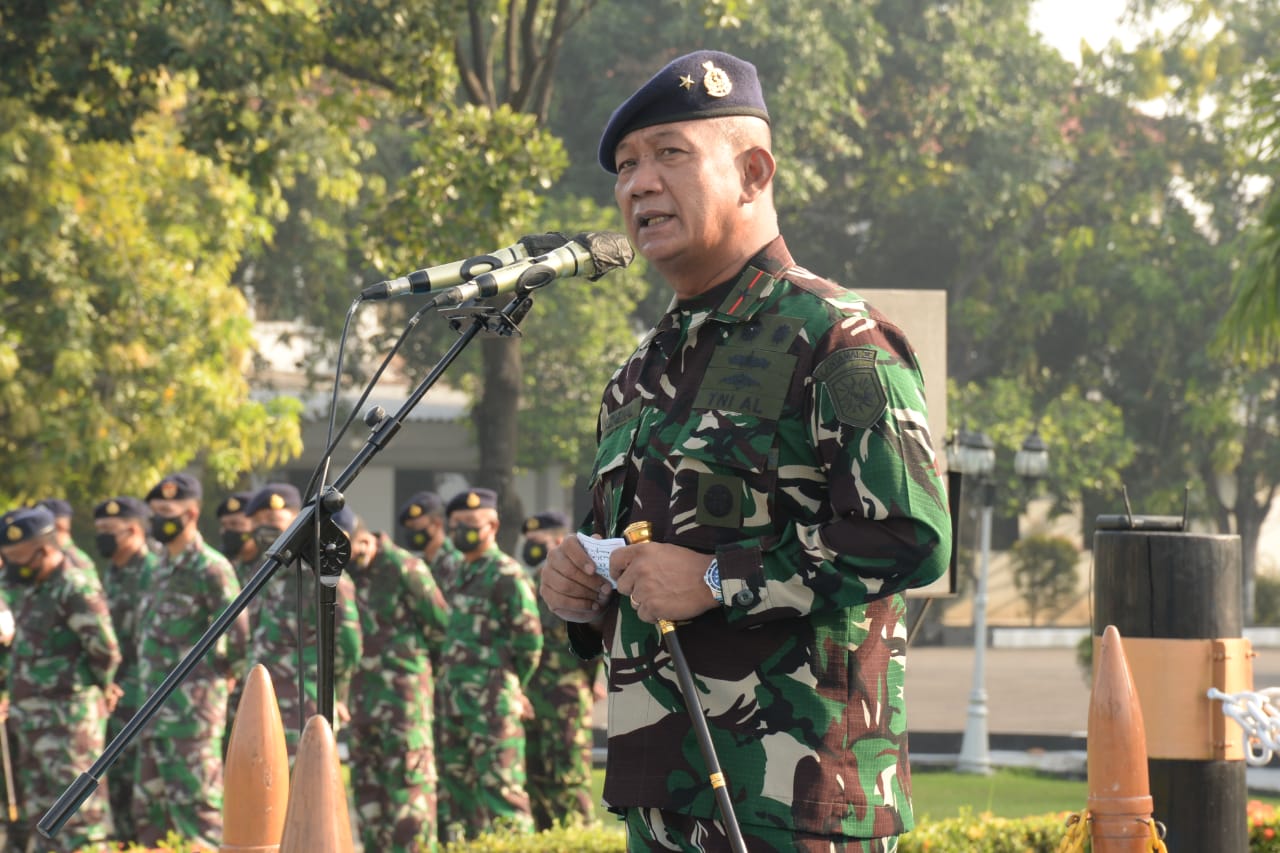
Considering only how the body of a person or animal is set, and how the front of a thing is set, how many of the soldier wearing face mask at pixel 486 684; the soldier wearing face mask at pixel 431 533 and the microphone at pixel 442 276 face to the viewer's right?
1

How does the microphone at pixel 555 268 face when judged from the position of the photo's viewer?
facing to the right of the viewer

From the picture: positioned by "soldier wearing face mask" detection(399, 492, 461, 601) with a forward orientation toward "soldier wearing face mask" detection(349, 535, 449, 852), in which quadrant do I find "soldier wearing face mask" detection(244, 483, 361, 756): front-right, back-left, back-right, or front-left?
front-right

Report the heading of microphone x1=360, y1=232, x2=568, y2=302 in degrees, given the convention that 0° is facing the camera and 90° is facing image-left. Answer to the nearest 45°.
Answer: approximately 270°

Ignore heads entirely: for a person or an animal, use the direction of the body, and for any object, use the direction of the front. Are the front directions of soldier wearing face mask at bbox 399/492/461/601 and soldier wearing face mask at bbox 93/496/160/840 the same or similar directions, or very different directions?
same or similar directions

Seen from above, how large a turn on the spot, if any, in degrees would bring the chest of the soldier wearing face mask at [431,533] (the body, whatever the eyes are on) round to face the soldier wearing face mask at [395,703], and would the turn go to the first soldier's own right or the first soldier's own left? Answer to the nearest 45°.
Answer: approximately 45° to the first soldier's own left

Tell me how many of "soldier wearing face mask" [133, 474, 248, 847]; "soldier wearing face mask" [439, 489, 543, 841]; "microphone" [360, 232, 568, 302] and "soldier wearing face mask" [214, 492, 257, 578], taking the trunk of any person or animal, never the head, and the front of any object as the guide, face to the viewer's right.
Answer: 1

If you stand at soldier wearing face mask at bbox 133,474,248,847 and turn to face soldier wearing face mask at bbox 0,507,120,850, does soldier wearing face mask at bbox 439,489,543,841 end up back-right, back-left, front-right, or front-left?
back-right

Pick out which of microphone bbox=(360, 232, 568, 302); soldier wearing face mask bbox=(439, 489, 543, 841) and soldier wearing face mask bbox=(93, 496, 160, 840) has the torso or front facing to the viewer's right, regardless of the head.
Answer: the microphone

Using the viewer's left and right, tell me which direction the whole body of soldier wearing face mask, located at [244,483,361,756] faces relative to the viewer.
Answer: facing the viewer and to the left of the viewer

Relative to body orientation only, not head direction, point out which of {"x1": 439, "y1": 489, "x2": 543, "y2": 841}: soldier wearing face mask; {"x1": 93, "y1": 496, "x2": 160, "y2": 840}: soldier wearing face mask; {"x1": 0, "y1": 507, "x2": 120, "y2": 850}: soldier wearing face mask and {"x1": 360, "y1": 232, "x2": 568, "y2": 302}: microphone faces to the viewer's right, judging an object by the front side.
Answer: the microphone

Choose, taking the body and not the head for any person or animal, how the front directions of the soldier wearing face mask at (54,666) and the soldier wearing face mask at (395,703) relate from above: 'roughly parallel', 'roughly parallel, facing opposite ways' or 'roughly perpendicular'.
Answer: roughly parallel

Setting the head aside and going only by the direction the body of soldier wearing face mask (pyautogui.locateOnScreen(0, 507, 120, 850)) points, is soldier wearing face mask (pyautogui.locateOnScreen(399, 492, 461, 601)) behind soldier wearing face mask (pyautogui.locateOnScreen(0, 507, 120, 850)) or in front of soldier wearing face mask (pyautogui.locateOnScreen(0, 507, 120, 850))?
behind

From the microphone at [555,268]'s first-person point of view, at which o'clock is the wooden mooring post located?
The wooden mooring post is roughly at 11 o'clock from the microphone.
